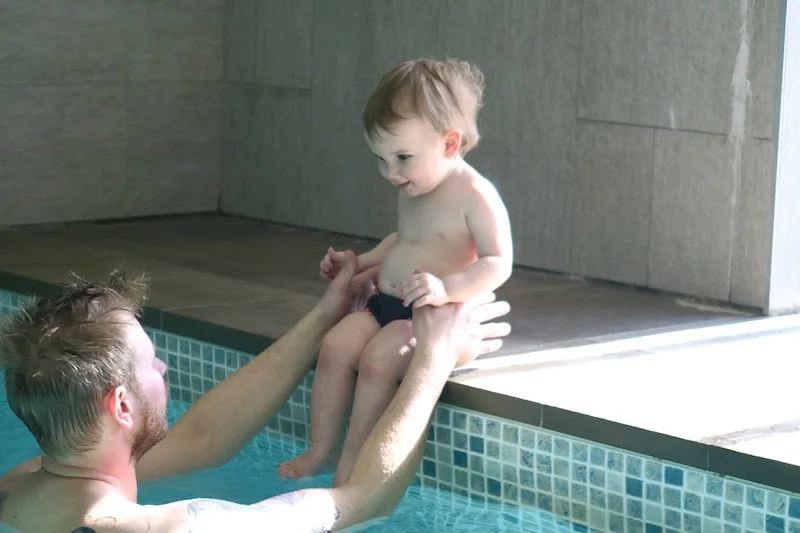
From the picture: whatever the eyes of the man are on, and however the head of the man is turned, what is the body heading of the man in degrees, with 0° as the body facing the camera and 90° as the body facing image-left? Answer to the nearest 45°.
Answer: approximately 225°

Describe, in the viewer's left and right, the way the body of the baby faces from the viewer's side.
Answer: facing the viewer and to the left of the viewer

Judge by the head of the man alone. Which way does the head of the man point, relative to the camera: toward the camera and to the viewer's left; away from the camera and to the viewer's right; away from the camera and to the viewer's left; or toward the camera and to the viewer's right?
away from the camera and to the viewer's right

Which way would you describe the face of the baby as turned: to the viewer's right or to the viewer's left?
to the viewer's left
